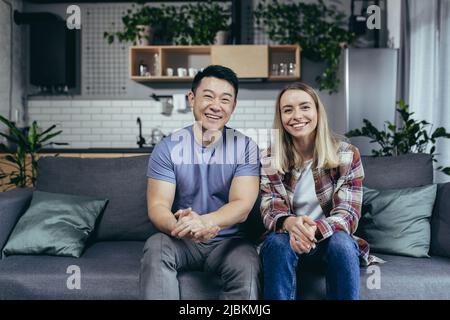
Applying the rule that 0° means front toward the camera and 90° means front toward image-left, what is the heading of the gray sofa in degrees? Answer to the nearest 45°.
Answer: approximately 0°

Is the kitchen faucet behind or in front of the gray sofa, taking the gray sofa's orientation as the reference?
behind

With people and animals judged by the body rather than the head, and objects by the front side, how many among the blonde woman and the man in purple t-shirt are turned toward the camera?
2

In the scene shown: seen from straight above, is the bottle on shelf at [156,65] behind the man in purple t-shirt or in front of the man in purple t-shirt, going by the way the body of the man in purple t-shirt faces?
behind

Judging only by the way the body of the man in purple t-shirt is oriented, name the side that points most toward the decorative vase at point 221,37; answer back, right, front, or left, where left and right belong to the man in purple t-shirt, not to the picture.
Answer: back

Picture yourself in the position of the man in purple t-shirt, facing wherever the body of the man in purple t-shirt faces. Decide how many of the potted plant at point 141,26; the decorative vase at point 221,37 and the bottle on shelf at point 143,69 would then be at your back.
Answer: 3

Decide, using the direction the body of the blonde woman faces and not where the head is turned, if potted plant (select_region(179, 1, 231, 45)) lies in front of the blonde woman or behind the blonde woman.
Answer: behind

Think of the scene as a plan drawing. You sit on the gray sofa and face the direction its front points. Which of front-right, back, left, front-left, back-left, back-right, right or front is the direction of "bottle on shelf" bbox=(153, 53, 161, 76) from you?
back

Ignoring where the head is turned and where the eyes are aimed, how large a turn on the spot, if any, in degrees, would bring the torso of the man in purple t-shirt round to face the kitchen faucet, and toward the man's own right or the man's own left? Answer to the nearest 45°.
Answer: approximately 180°
